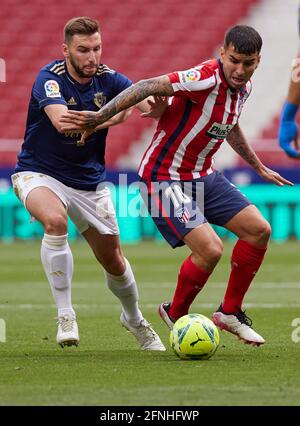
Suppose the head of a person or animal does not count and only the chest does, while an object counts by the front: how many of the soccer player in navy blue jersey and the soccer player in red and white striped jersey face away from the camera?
0

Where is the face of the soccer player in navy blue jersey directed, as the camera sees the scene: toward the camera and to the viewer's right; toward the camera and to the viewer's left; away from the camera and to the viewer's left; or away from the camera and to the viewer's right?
toward the camera and to the viewer's right

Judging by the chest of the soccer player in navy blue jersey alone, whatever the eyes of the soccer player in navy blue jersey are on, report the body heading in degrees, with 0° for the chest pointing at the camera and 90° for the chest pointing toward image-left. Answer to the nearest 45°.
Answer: approximately 315°

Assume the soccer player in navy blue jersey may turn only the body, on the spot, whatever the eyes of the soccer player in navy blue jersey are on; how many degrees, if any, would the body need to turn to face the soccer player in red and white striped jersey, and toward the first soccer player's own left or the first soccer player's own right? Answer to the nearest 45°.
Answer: approximately 45° to the first soccer player's own left
